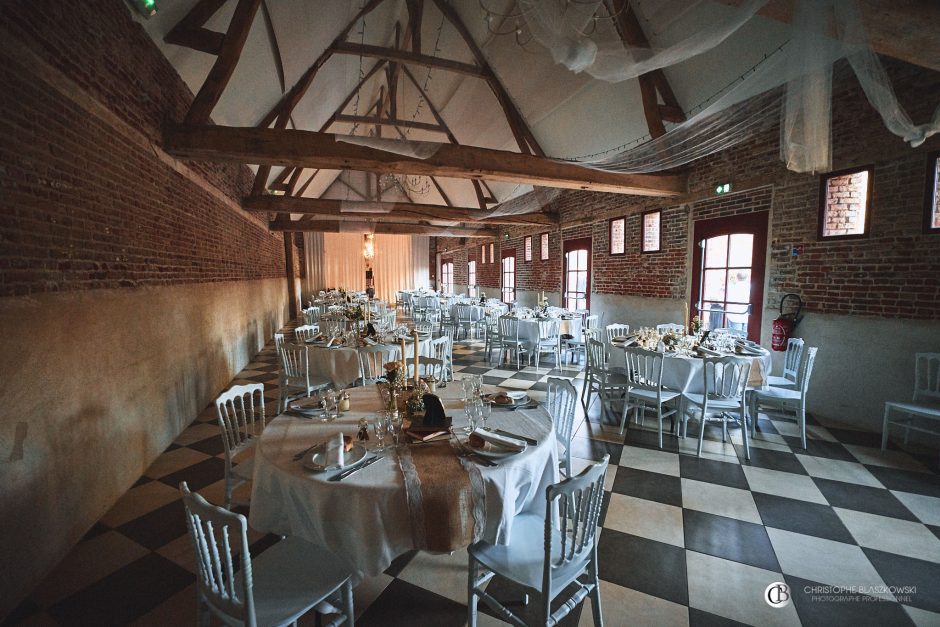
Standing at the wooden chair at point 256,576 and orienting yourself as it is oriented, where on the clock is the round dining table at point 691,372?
The round dining table is roughly at 1 o'clock from the wooden chair.

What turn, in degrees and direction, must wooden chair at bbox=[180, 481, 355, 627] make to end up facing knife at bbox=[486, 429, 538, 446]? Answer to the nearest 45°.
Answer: approximately 45° to its right

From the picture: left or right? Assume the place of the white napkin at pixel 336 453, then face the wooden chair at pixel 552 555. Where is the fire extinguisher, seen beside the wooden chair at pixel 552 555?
left

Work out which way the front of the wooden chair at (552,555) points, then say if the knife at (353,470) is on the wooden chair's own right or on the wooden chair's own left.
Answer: on the wooden chair's own left

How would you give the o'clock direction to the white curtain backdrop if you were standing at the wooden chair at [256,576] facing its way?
The white curtain backdrop is roughly at 11 o'clock from the wooden chair.

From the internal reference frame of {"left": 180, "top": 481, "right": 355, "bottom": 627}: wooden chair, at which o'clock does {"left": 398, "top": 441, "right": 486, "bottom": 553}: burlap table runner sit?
The burlap table runner is roughly at 2 o'clock from the wooden chair.

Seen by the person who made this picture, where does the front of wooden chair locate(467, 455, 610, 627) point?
facing away from the viewer and to the left of the viewer

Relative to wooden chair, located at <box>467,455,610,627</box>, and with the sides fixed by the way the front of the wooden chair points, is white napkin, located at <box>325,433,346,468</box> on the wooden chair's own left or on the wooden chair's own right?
on the wooden chair's own left

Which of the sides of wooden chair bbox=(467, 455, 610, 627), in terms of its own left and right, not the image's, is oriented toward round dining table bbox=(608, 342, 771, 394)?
right

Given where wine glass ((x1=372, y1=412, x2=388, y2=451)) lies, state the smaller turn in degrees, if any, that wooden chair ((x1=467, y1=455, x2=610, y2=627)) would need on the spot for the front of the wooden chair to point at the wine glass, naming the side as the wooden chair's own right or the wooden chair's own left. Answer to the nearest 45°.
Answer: approximately 45° to the wooden chair's own left

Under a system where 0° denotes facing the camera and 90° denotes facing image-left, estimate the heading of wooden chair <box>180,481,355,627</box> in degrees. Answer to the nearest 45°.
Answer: approximately 225°
